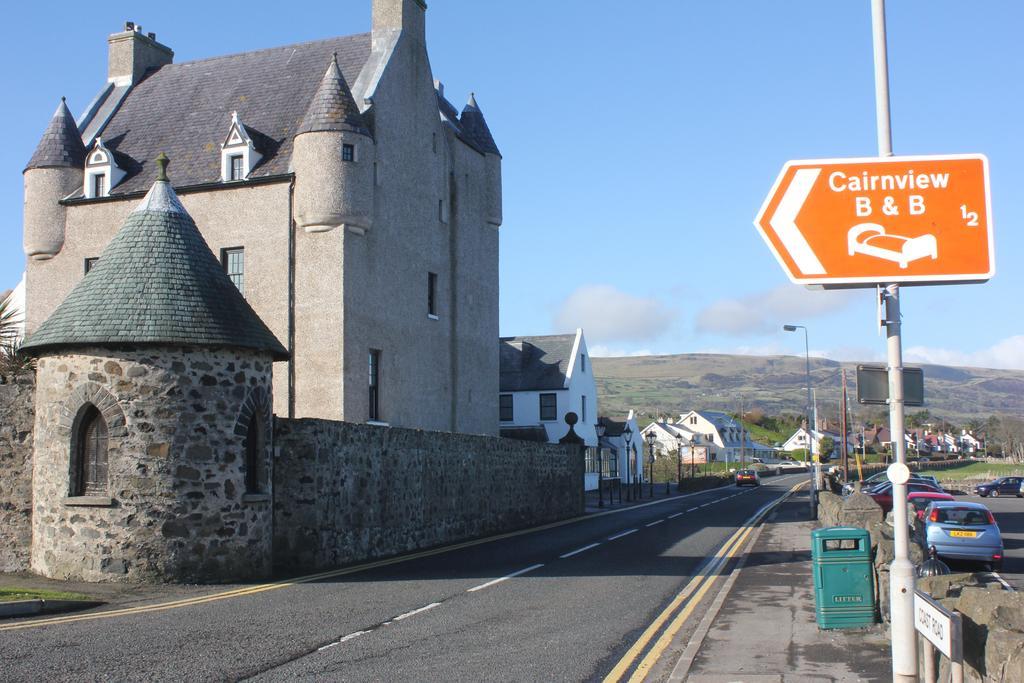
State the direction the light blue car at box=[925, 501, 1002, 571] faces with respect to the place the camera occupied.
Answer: facing away from the viewer

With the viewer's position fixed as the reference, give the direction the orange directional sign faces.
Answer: facing the viewer

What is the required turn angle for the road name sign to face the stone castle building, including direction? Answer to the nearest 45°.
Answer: approximately 90° to its right

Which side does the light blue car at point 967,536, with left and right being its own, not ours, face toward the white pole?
back

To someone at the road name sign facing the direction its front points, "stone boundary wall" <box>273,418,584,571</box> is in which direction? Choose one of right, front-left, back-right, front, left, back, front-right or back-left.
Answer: right

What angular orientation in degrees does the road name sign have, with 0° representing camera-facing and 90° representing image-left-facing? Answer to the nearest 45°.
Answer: approximately 45°

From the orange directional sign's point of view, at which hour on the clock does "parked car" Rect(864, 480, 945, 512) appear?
The parked car is roughly at 6 o'clock from the orange directional sign.

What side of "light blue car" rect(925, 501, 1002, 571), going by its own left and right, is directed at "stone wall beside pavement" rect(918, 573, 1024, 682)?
back

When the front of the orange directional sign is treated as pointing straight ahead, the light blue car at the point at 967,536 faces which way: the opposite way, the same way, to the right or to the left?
the opposite way

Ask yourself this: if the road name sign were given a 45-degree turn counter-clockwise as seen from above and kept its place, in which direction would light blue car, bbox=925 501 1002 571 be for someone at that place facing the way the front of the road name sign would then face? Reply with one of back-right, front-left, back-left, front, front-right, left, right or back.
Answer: back

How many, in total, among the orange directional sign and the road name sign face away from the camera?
0

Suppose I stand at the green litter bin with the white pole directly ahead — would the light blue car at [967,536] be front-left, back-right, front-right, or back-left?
back-left

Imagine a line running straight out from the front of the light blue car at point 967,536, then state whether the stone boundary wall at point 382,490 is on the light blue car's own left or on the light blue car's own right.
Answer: on the light blue car's own left

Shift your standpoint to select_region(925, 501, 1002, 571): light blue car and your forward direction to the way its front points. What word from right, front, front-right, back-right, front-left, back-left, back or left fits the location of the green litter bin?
back

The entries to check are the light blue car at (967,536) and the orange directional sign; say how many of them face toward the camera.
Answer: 1

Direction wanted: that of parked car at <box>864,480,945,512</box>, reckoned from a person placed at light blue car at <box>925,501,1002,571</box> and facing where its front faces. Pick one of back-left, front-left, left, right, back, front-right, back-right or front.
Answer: front
